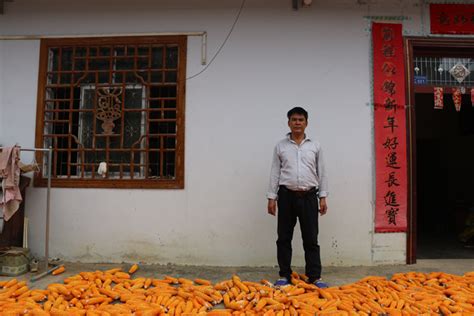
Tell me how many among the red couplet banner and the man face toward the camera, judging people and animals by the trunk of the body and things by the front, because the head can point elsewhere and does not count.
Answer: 2

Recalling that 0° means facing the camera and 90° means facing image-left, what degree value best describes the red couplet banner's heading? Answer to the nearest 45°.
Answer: approximately 0°

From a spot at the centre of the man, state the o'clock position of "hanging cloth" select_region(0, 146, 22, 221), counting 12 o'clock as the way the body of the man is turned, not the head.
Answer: The hanging cloth is roughly at 3 o'clock from the man.
